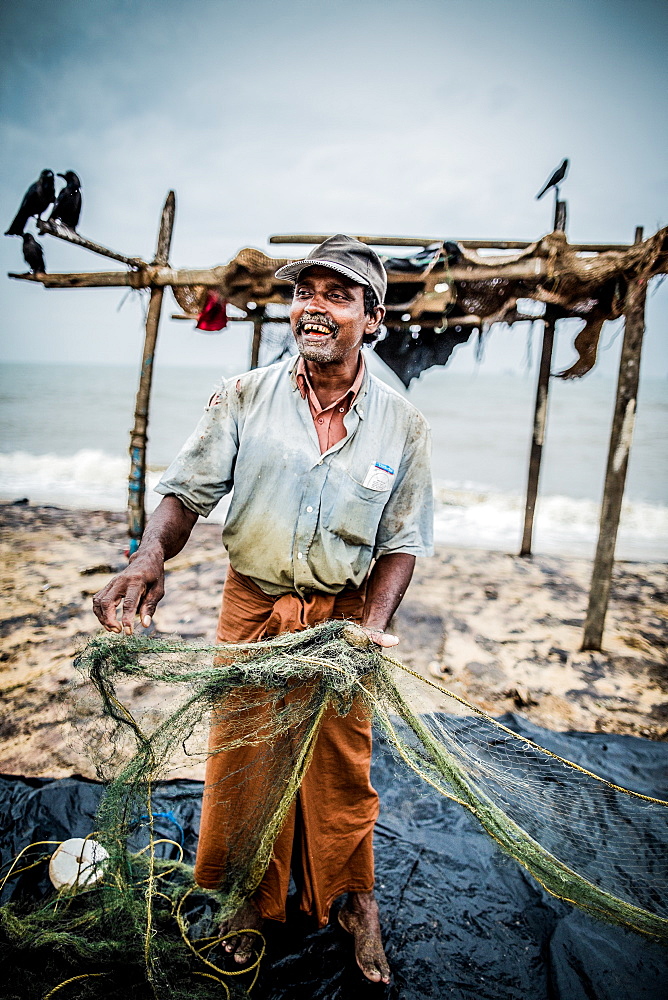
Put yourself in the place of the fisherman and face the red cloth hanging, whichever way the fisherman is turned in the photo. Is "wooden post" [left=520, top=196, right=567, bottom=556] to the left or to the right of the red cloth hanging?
right

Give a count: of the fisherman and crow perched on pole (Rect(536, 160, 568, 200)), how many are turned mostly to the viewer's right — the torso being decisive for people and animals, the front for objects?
1

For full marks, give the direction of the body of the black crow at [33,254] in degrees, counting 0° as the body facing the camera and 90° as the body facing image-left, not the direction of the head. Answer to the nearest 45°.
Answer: approximately 90°

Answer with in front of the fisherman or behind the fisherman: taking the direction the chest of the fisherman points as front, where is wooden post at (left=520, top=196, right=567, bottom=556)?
behind

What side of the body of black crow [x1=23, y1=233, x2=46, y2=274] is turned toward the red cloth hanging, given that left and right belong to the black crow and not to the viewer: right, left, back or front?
back

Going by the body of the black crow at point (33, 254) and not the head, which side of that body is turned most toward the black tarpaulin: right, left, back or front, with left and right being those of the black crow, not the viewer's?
left

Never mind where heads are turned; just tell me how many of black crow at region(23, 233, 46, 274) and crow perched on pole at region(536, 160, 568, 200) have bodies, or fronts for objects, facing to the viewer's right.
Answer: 1

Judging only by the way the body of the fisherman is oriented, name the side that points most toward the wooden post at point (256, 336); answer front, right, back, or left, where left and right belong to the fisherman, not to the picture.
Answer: back

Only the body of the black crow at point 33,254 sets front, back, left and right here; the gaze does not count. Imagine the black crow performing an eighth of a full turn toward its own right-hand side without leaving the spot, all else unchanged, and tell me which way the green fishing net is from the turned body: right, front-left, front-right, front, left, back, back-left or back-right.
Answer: back-left

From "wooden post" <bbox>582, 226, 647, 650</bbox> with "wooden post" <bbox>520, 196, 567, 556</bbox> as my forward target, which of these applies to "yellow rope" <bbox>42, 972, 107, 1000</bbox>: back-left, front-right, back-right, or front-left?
back-left

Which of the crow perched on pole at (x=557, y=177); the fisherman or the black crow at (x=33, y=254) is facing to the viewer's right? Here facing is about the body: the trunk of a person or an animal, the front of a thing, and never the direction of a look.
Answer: the crow perched on pole

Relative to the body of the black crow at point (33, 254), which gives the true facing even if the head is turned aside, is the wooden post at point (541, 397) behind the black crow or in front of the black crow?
behind

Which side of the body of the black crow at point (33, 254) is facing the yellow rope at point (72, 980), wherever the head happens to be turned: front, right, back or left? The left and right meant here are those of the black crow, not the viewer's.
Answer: left
